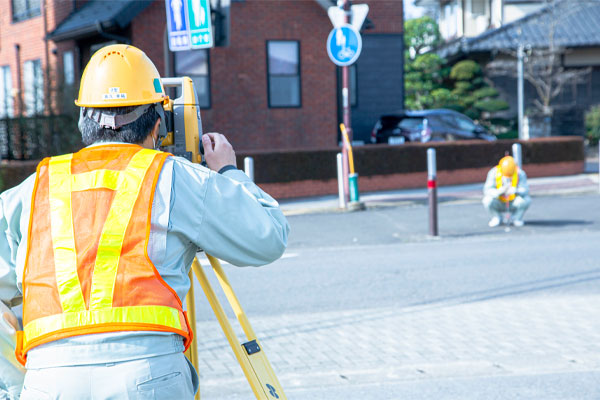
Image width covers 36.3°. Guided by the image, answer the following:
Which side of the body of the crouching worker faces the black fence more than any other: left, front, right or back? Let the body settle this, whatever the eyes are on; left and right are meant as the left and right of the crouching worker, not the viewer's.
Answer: right

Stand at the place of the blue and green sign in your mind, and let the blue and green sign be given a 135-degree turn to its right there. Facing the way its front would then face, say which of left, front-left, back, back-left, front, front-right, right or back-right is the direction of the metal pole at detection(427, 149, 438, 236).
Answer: back-right

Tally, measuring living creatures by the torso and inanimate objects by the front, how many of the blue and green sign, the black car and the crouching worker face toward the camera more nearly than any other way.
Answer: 2

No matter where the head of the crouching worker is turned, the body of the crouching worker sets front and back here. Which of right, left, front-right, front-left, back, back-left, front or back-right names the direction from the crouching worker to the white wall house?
back

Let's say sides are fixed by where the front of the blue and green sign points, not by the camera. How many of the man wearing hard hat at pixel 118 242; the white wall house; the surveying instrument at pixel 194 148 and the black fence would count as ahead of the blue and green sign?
2

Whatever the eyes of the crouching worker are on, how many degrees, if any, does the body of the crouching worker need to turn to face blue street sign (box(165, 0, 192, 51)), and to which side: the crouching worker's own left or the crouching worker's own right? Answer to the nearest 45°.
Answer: approximately 45° to the crouching worker's own right

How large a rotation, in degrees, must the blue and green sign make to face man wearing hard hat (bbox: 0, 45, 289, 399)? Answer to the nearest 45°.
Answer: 0° — it already faces them

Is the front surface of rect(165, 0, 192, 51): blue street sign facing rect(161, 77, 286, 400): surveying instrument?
yes

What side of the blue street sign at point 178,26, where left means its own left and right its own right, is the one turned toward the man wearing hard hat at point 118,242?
front

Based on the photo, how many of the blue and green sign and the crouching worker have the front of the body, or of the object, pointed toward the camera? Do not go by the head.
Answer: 2

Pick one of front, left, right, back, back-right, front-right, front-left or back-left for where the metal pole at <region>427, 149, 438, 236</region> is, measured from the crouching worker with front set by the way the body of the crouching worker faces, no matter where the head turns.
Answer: front-right

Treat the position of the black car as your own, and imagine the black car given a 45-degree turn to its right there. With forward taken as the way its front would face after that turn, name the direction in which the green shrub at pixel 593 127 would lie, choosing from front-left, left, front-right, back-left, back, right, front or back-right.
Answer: front-left

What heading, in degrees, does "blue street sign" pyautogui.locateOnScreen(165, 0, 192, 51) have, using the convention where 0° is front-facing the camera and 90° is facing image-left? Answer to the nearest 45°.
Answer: approximately 0°

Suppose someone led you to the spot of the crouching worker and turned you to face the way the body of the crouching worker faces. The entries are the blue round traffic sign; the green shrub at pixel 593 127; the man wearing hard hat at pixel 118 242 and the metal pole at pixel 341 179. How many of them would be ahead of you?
1
